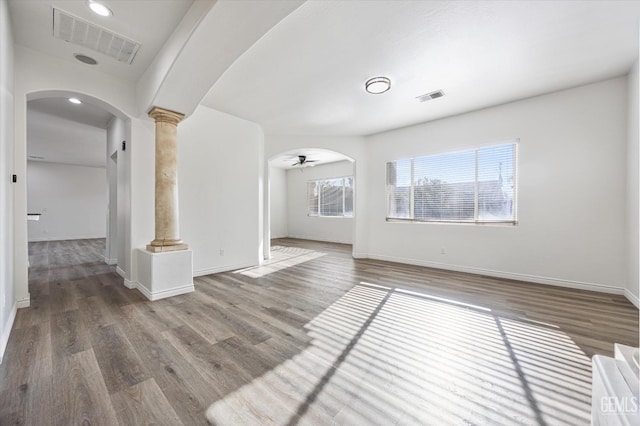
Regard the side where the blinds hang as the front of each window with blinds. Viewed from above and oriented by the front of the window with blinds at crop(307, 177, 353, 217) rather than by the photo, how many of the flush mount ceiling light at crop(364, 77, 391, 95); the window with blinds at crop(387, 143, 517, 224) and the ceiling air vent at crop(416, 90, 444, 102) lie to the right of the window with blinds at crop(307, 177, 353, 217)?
0

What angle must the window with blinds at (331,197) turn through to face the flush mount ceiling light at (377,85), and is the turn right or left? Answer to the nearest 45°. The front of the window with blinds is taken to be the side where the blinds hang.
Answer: approximately 45° to its left

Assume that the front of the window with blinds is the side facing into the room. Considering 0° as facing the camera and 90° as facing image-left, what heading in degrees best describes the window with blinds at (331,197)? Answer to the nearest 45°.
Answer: approximately 45°

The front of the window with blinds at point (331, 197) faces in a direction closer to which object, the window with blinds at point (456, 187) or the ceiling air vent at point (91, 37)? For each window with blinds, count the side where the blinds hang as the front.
the ceiling air vent

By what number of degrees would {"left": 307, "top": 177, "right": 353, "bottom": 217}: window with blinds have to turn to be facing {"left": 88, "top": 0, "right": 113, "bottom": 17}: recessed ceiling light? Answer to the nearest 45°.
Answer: approximately 45° to its left

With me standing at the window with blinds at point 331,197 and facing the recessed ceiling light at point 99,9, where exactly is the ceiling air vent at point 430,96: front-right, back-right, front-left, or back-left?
front-left

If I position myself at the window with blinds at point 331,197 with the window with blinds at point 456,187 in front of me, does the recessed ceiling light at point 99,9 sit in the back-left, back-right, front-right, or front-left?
front-right

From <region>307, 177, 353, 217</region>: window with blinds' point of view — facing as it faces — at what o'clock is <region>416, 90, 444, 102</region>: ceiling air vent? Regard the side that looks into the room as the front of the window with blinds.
The ceiling air vent is roughly at 10 o'clock from the window with blinds.

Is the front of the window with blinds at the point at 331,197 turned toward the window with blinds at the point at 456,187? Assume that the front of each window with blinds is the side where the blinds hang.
no
